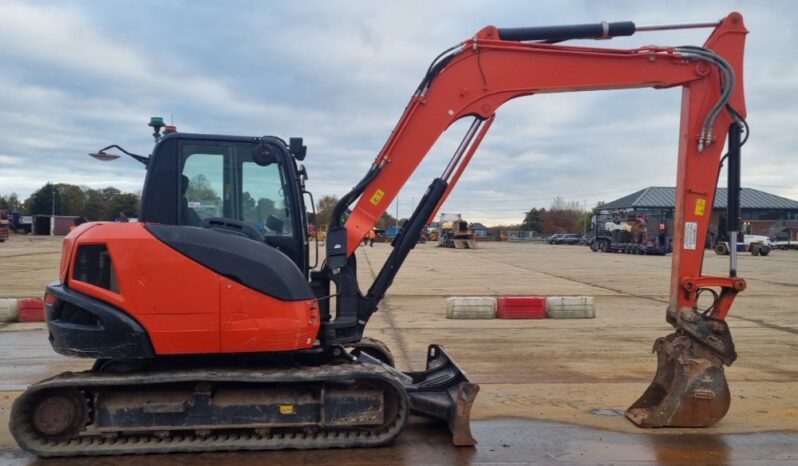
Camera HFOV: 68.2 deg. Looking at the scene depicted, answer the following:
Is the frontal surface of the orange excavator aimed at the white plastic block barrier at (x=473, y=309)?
no

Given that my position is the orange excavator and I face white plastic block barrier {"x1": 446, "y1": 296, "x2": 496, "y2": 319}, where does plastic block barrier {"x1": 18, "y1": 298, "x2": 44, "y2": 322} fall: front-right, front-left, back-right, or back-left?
front-left

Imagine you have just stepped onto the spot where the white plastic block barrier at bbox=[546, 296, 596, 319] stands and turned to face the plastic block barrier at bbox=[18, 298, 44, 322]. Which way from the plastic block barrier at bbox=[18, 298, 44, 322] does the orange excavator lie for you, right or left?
left

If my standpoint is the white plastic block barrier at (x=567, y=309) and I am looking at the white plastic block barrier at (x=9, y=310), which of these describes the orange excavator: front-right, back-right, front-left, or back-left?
front-left

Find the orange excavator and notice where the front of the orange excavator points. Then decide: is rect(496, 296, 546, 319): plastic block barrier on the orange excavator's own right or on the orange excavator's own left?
on the orange excavator's own left

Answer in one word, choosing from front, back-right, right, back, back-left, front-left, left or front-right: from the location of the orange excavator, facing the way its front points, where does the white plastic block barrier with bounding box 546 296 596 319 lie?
front-left

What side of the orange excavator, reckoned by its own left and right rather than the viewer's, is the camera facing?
right

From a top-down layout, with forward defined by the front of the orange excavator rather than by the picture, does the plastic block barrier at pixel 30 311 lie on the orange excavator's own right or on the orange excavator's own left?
on the orange excavator's own left

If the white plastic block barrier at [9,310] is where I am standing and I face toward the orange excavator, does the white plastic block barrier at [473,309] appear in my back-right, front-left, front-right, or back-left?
front-left

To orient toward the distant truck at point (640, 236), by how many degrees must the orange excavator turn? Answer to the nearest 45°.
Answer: approximately 45° to its left

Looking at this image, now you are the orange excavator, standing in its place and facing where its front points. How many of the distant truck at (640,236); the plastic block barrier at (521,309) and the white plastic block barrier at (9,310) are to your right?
0

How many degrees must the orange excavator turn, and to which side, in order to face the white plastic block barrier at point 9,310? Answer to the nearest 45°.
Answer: approximately 135° to its left
